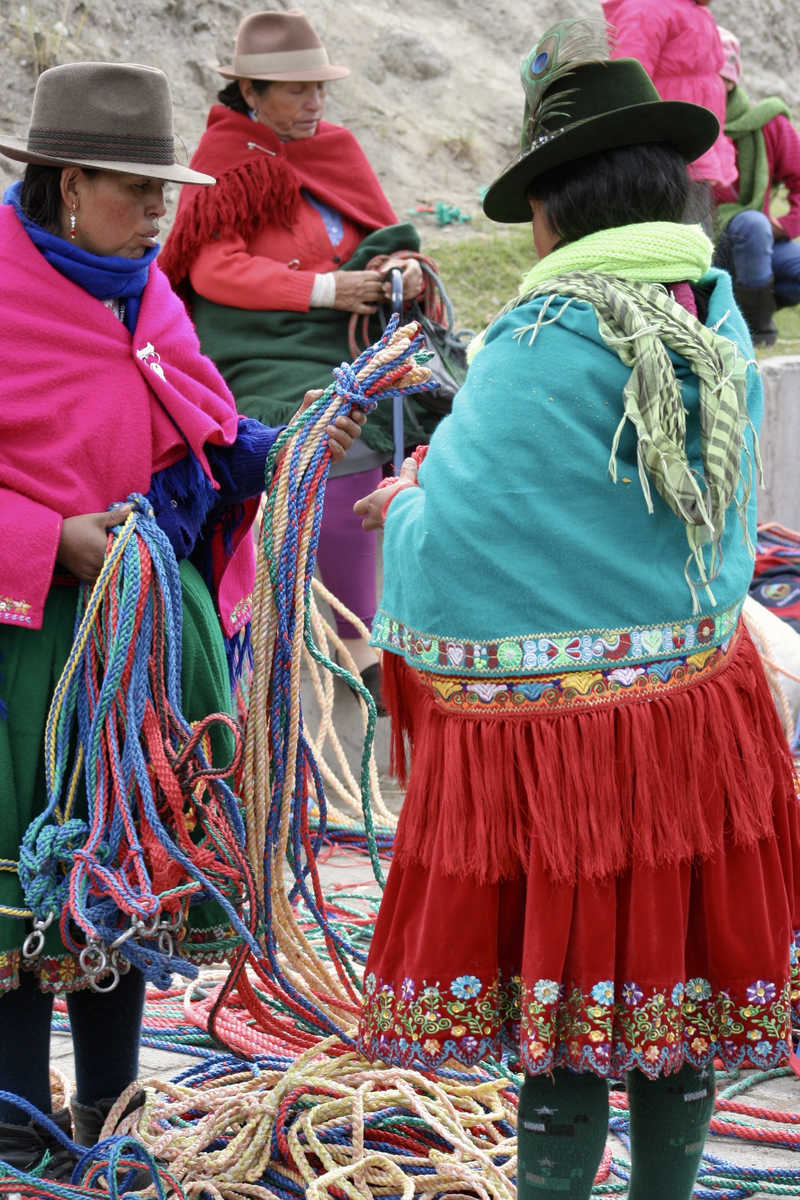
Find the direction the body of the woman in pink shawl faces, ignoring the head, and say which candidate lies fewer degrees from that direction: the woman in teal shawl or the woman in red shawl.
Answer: the woman in teal shawl

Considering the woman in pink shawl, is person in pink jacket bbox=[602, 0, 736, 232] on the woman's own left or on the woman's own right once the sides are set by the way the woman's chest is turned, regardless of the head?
on the woman's own left

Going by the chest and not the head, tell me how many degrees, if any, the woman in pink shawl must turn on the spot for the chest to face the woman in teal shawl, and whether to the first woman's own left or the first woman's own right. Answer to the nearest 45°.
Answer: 0° — they already face them

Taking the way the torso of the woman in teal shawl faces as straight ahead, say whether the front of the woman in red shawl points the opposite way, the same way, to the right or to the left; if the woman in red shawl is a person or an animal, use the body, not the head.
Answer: the opposite way

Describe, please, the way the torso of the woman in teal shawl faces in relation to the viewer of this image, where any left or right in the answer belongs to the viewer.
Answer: facing away from the viewer and to the left of the viewer

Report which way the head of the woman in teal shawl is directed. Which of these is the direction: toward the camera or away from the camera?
away from the camera

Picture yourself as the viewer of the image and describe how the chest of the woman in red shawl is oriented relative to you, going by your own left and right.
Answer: facing the viewer and to the right of the viewer

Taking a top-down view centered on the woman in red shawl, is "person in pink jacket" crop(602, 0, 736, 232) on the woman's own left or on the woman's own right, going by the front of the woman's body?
on the woman's own left

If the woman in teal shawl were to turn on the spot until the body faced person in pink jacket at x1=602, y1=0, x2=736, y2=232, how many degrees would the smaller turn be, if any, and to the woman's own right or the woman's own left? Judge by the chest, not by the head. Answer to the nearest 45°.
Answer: approximately 45° to the woman's own right

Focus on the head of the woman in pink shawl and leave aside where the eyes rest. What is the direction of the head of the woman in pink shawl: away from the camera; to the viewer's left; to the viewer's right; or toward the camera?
to the viewer's right
